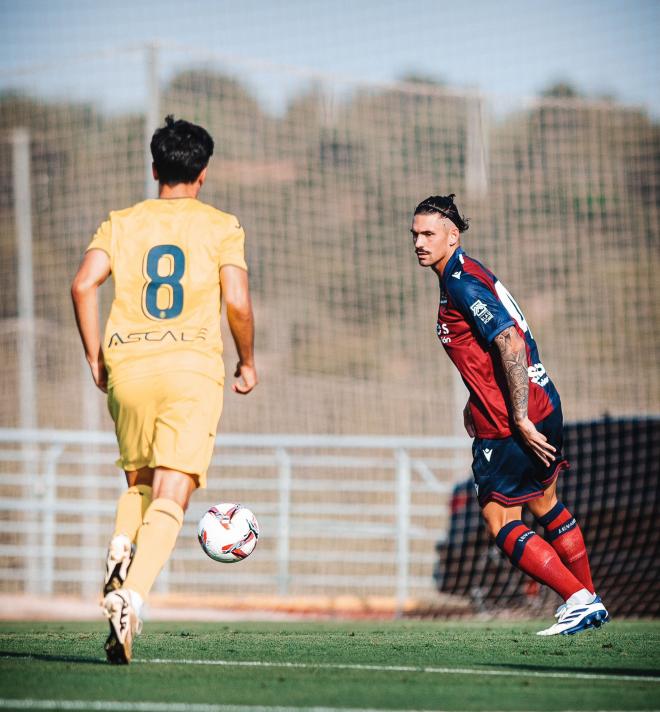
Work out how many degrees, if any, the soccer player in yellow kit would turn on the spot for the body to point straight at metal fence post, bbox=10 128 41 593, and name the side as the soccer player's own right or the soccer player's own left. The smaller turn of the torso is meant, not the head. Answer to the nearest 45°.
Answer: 0° — they already face it

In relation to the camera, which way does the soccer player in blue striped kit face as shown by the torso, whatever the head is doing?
to the viewer's left

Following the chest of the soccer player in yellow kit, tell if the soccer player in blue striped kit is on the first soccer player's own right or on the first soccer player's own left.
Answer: on the first soccer player's own right

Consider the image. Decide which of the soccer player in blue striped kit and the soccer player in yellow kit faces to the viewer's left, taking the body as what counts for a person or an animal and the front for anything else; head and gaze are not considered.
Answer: the soccer player in blue striped kit

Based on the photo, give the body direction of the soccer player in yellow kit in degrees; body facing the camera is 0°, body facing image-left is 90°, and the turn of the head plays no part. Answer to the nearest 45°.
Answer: approximately 180°

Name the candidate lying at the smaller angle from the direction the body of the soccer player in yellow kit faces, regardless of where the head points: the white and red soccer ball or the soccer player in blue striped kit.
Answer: the white and red soccer ball

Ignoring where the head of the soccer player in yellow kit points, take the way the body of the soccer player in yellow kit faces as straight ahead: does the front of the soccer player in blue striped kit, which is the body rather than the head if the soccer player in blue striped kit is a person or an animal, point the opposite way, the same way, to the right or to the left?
to the left

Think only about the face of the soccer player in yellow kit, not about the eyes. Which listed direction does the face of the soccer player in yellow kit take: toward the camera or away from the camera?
away from the camera

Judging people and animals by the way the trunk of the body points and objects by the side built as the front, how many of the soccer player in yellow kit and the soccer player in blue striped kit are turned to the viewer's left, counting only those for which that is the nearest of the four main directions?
1

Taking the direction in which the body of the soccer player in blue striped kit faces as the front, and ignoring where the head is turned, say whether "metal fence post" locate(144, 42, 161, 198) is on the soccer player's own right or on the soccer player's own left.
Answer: on the soccer player's own right

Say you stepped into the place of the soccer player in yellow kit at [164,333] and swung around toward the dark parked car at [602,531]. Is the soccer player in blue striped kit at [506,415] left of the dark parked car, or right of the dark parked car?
right
